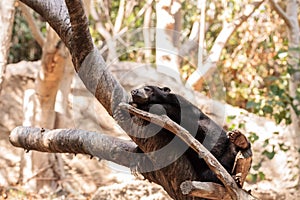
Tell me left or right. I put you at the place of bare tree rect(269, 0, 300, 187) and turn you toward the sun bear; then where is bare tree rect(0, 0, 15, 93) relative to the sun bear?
right

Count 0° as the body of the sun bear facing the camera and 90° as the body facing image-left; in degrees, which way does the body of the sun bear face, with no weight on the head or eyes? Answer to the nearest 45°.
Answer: approximately 90°

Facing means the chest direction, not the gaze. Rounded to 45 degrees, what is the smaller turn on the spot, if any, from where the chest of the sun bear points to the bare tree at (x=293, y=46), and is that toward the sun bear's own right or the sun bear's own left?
approximately 90° to the sun bear's own right

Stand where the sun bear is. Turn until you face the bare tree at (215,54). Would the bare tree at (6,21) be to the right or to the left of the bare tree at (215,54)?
left

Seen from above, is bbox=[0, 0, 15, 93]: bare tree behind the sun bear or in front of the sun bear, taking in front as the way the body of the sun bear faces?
in front

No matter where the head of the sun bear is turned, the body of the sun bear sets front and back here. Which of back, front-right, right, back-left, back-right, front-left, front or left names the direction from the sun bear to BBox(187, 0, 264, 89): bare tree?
right
